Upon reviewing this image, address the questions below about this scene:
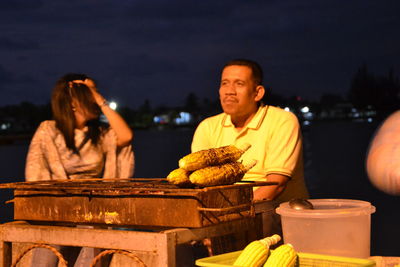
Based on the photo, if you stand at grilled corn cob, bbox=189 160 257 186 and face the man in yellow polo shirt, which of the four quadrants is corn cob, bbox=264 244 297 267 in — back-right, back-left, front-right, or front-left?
back-right

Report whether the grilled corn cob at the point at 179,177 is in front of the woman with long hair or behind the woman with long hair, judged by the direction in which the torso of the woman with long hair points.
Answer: in front

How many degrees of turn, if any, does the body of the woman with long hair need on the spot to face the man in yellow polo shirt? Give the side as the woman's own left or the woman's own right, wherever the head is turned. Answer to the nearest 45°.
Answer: approximately 45° to the woman's own left

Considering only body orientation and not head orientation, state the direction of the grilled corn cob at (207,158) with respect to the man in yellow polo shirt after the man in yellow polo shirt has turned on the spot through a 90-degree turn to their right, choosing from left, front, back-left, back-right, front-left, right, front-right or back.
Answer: back-left

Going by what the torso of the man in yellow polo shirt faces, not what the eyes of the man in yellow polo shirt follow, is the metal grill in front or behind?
in front

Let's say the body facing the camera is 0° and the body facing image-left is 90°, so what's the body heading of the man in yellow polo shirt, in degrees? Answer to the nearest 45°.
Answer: approximately 45°

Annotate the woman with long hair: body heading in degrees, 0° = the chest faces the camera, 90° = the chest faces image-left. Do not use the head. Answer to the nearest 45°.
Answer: approximately 0°

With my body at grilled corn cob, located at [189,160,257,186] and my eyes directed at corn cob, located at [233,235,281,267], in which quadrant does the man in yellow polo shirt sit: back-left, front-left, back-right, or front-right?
back-left

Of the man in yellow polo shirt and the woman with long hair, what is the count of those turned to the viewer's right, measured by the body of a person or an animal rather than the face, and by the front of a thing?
0

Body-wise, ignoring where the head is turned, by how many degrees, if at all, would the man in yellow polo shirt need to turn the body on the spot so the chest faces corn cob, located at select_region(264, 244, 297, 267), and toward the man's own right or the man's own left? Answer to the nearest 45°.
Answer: approximately 45° to the man's own left
